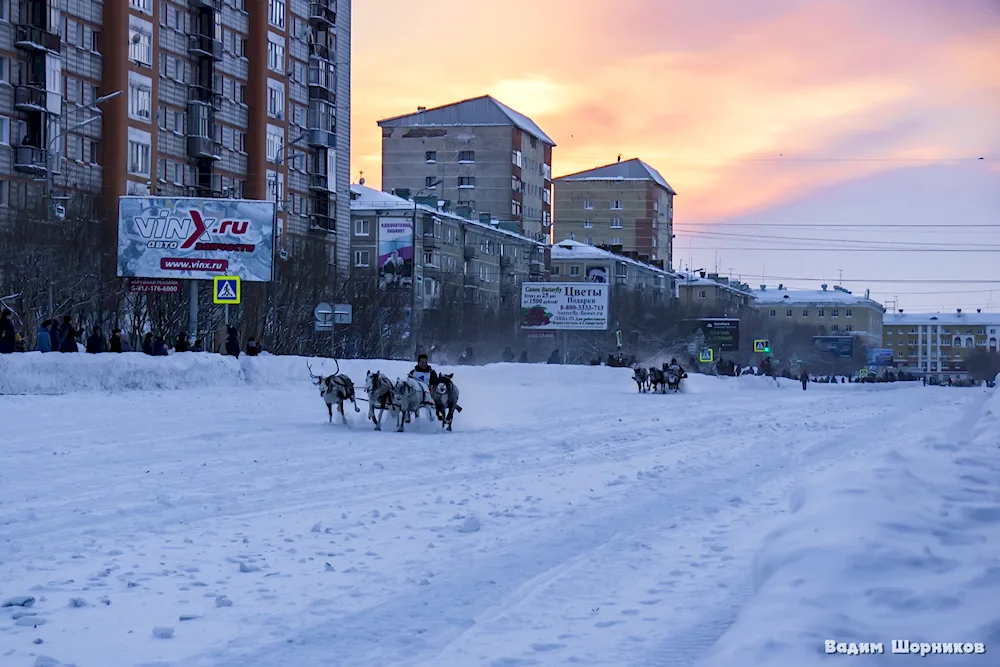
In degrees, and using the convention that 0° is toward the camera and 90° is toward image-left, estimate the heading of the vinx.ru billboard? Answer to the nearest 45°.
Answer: approximately 0°

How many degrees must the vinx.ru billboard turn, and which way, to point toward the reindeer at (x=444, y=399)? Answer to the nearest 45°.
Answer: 0° — it already faces it

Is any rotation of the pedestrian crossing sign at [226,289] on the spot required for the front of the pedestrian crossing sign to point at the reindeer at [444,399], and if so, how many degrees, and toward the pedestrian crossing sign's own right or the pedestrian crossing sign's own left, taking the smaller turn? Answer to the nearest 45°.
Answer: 0° — it already faces it

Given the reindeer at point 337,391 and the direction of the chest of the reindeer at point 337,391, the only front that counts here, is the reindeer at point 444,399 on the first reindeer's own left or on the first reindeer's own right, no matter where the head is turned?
on the first reindeer's own left

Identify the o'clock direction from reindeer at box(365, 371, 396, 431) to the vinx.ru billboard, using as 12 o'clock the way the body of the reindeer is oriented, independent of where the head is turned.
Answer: The vinx.ru billboard is roughly at 4 o'clock from the reindeer.

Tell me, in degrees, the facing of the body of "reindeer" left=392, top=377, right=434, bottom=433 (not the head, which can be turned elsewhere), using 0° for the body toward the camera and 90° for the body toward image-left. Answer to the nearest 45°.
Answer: approximately 45°

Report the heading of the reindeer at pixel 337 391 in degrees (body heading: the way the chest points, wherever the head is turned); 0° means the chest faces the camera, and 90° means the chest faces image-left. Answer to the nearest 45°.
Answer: approximately 45°

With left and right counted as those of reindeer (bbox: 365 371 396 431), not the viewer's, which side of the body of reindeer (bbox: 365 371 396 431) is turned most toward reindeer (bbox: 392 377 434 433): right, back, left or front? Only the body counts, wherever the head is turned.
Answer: left

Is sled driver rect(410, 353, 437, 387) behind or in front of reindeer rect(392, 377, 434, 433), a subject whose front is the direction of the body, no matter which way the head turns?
behind

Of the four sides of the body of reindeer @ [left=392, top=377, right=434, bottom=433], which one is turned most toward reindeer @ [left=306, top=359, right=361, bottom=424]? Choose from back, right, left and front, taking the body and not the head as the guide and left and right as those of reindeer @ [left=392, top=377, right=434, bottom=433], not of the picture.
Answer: right

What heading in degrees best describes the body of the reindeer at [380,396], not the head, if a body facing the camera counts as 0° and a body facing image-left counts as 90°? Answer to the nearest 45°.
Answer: approximately 45°
